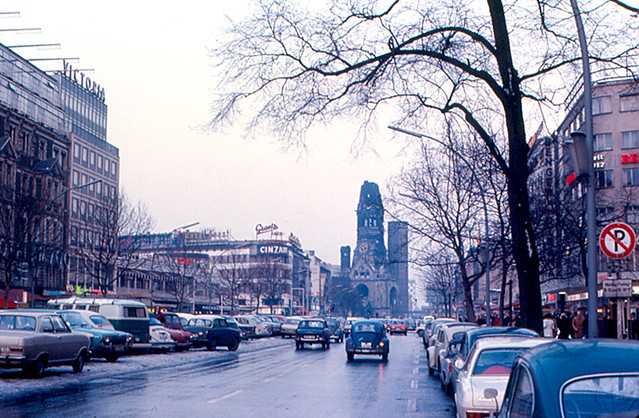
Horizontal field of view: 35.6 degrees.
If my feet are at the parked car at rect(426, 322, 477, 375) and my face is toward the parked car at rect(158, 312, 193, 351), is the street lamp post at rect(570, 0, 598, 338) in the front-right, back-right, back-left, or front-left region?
back-left

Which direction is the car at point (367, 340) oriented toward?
away from the camera

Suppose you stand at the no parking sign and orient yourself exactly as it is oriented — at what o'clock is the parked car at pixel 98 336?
The parked car is roughly at 4 o'clock from the no parking sign.

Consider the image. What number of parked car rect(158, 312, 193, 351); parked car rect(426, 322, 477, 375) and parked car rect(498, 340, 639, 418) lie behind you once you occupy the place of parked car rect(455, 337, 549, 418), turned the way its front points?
1

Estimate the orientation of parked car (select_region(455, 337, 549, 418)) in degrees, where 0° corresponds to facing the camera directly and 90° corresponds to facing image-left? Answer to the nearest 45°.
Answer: approximately 180°

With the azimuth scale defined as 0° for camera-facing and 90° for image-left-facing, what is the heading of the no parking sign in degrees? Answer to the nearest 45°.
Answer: approximately 0°
